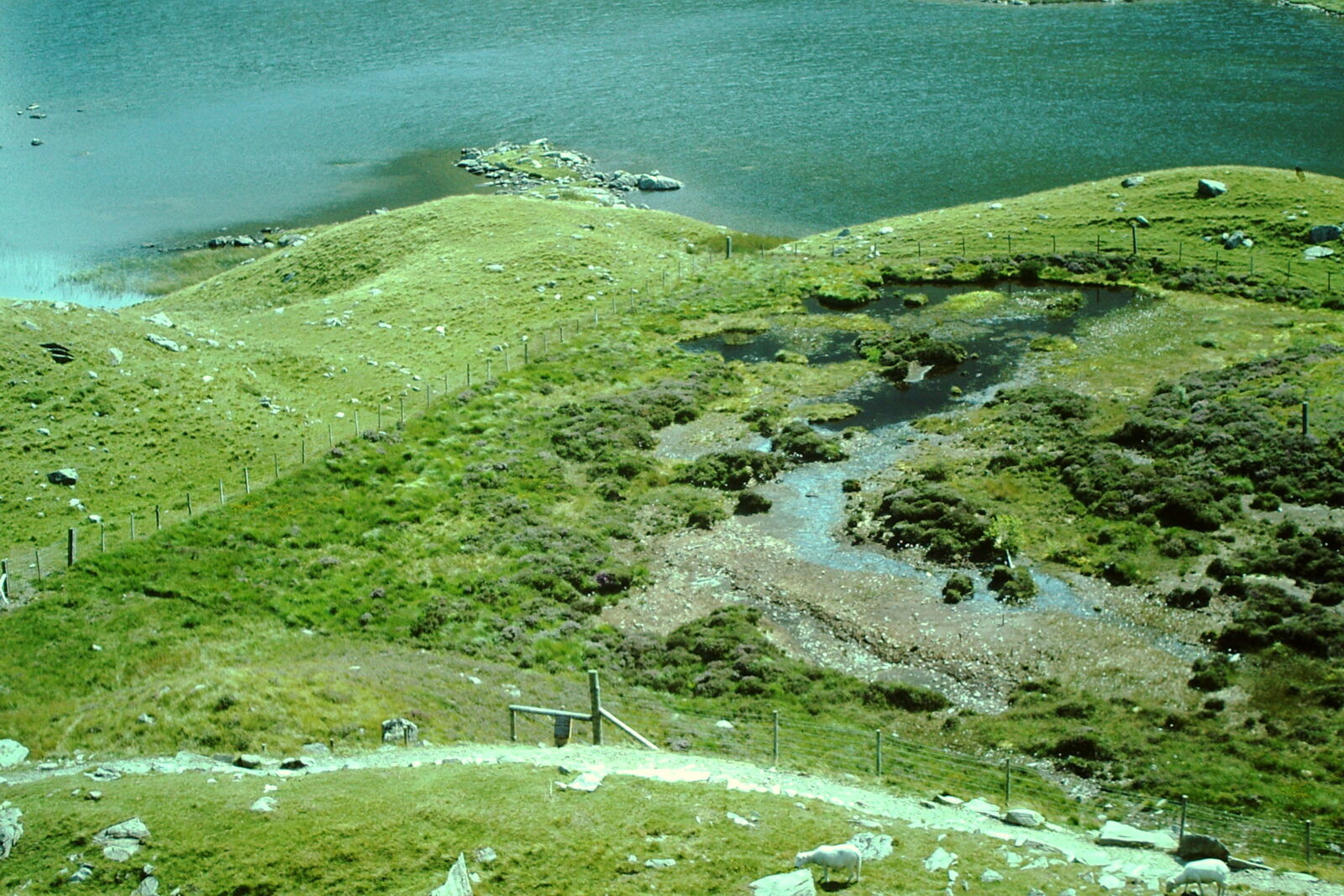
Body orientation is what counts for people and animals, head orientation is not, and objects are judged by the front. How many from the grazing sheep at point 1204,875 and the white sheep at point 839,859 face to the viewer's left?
2

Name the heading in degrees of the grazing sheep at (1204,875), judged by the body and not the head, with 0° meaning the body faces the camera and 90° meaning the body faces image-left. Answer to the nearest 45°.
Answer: approximately 90°

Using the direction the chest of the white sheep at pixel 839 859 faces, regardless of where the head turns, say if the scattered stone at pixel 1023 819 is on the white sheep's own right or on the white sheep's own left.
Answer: on the white sheep's own right

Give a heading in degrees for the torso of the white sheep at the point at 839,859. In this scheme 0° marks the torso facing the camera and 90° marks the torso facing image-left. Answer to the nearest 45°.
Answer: approximately 90°

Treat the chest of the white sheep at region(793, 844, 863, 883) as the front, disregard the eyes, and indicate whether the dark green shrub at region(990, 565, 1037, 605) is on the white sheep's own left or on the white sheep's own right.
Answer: on the white sheep's own right

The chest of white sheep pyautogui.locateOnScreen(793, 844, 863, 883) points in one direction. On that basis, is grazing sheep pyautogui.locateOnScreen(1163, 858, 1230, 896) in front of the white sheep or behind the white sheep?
behind

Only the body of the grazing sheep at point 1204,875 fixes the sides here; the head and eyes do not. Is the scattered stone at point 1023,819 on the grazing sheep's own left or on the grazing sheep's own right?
on the grazing sheep's own right

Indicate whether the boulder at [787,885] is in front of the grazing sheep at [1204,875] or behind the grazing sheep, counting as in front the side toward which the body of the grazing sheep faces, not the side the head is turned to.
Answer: in front

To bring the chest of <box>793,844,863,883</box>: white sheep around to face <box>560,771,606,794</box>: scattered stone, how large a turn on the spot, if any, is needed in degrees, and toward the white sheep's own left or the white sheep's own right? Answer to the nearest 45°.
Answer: approximately 45° to the white sheep's own right

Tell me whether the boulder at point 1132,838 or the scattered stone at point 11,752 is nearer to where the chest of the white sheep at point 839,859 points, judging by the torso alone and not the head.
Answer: the scattered stone

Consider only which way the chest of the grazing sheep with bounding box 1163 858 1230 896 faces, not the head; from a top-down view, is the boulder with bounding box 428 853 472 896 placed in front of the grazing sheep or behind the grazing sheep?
in front
